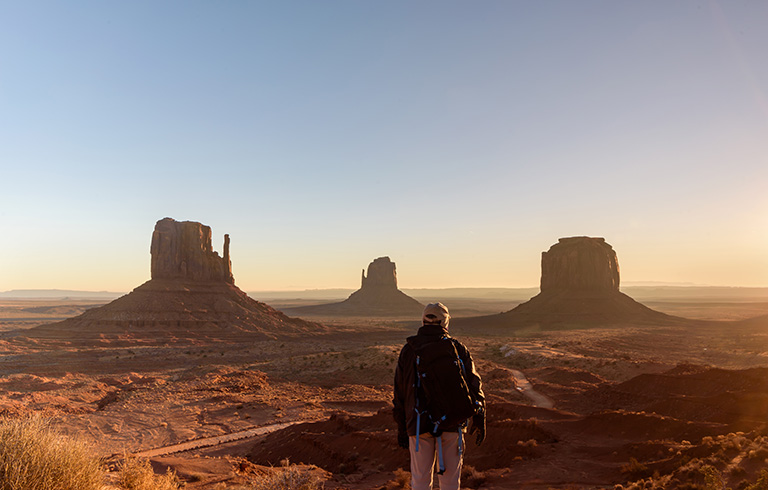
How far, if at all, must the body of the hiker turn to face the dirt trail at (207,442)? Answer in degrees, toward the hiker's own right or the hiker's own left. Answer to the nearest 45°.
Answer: approximately 45° to the hiker's own left

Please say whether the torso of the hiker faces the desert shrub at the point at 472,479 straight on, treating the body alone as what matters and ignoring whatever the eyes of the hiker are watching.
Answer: yes

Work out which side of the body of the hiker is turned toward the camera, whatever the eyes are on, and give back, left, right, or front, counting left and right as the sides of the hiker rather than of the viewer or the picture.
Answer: back

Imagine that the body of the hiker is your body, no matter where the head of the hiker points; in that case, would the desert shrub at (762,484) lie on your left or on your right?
on your right

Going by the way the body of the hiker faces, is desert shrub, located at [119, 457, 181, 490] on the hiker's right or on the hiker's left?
on the hiker's left

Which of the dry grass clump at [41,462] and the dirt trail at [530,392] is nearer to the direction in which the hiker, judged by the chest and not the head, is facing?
the dirt trail
